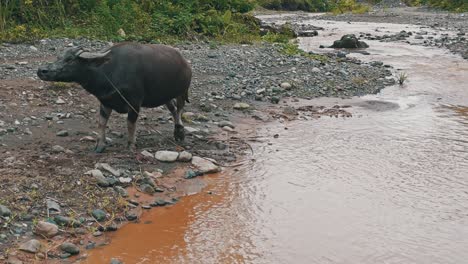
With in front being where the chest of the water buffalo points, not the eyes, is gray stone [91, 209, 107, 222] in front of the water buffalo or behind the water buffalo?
in front

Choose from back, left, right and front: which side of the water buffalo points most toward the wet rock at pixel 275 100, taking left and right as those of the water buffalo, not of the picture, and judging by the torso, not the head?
back

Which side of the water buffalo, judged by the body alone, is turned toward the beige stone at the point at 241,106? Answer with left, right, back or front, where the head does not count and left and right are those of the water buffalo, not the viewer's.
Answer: back

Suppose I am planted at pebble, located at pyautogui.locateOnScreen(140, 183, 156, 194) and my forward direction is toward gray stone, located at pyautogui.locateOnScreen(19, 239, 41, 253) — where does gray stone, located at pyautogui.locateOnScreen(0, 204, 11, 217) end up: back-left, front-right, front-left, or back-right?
front-right

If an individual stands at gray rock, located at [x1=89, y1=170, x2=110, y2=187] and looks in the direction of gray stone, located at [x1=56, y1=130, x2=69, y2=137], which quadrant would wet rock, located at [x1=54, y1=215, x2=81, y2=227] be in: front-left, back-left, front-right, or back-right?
back-left

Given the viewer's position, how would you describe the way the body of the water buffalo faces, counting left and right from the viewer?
facing the viewer and to the left of the viewer

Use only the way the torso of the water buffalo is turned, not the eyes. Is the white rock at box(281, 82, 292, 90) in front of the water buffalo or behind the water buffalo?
behind

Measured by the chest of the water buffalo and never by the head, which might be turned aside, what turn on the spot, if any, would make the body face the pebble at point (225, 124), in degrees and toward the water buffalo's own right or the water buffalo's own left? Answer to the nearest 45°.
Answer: approximately 180°

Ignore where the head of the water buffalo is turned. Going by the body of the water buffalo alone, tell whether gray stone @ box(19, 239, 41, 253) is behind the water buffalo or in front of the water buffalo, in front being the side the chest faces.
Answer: in front

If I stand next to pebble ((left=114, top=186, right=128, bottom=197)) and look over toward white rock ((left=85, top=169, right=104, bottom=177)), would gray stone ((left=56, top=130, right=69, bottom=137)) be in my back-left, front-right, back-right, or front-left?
front-right

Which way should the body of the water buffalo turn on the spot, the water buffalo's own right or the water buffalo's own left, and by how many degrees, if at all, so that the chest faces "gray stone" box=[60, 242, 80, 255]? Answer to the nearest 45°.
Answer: approximately 45° to the water buffalo's own left

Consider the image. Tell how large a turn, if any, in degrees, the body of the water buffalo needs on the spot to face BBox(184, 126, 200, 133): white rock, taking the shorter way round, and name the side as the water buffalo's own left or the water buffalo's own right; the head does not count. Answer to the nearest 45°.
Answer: approximately 180°

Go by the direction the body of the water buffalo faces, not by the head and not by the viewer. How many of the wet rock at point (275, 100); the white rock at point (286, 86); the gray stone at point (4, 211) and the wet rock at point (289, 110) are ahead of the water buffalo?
1
